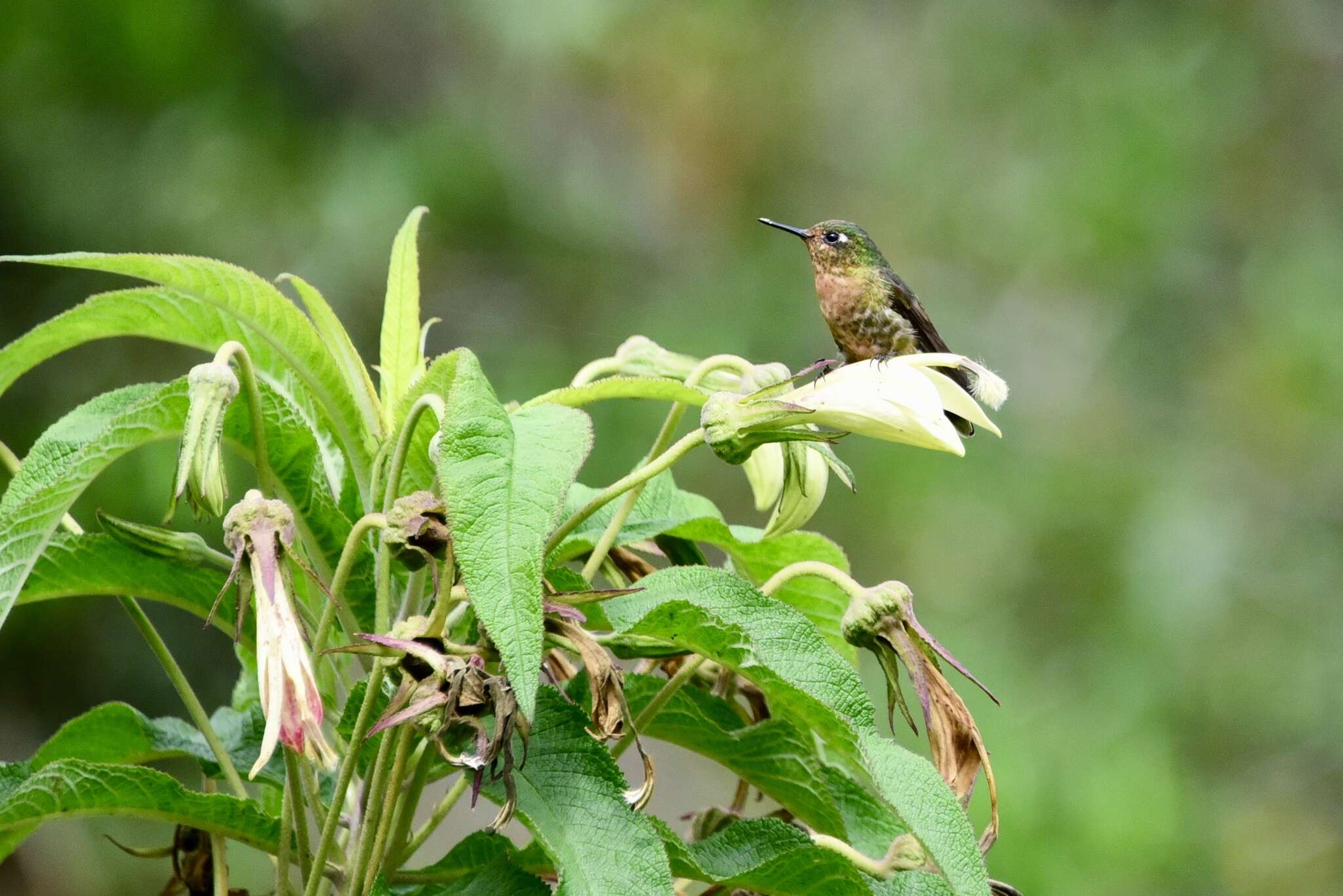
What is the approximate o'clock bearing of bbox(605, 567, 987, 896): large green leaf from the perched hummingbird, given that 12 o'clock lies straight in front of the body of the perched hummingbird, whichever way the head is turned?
The large green leaf is roughly at 9 o'clock from the perched hummingbird.

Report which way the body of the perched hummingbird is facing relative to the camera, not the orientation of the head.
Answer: to the viewer's left
